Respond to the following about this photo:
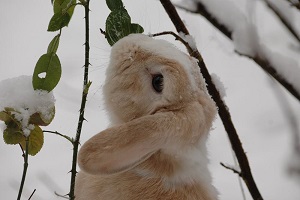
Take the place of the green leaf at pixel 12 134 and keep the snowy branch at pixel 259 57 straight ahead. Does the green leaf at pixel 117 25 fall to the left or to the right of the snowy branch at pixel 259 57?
right
